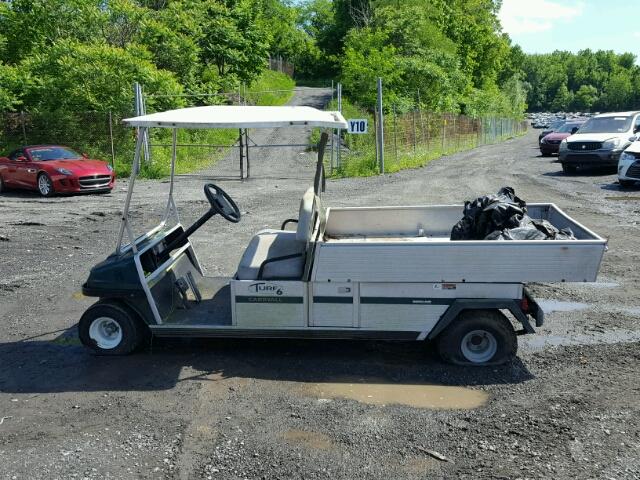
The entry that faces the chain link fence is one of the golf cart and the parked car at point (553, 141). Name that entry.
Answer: the parked car

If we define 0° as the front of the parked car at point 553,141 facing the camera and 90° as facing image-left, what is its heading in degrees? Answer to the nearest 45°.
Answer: approximately 45°

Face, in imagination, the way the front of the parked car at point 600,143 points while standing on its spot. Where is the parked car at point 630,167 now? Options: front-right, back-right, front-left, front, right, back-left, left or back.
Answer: front-left

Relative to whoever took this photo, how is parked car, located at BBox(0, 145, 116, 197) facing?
facing the viewer and to the right of the viewer

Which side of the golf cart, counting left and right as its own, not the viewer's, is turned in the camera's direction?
left

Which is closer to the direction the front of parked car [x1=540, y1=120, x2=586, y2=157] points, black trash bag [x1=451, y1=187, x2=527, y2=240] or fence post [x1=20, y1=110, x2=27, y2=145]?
the fence post

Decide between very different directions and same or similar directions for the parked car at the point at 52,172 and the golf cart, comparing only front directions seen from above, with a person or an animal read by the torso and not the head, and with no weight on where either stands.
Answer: very different directions

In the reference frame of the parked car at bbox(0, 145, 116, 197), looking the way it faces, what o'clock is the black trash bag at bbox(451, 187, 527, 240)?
The black trash bag is roughly at 1 o'clock from the parked car.

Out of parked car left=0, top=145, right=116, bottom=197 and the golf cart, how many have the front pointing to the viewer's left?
1

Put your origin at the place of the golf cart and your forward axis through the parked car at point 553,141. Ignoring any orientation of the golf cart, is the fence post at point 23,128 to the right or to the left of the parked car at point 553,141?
left
